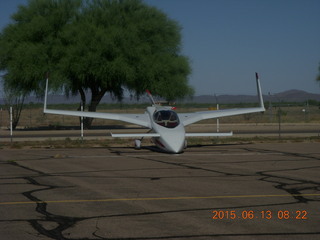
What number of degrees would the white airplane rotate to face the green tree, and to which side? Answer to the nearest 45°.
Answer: approximately 180°

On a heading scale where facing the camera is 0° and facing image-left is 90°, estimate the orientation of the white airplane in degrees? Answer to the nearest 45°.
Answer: approximately 0°
